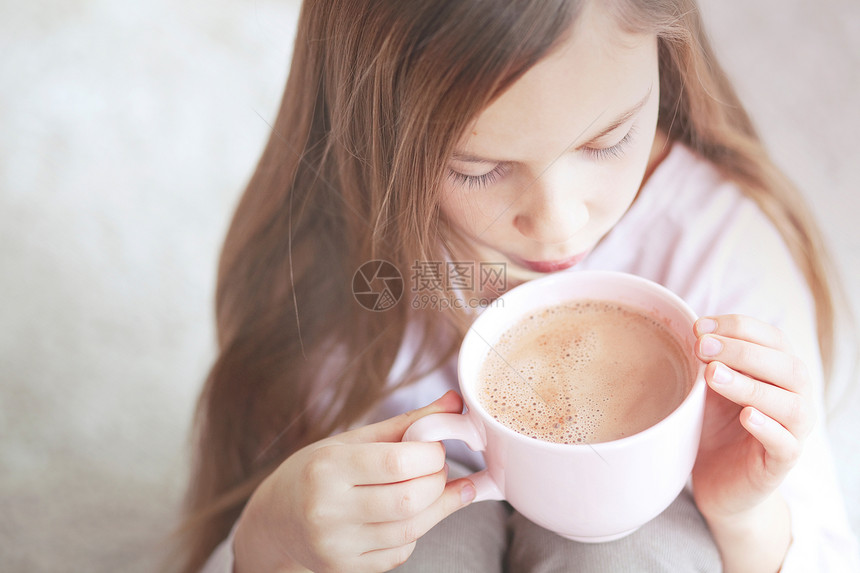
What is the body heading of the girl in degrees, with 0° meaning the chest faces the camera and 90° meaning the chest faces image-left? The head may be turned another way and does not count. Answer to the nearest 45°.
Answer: approximately 0°
